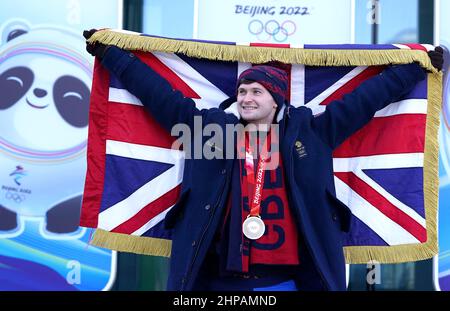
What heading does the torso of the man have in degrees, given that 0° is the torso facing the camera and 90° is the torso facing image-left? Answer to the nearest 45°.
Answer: approximately 0°
